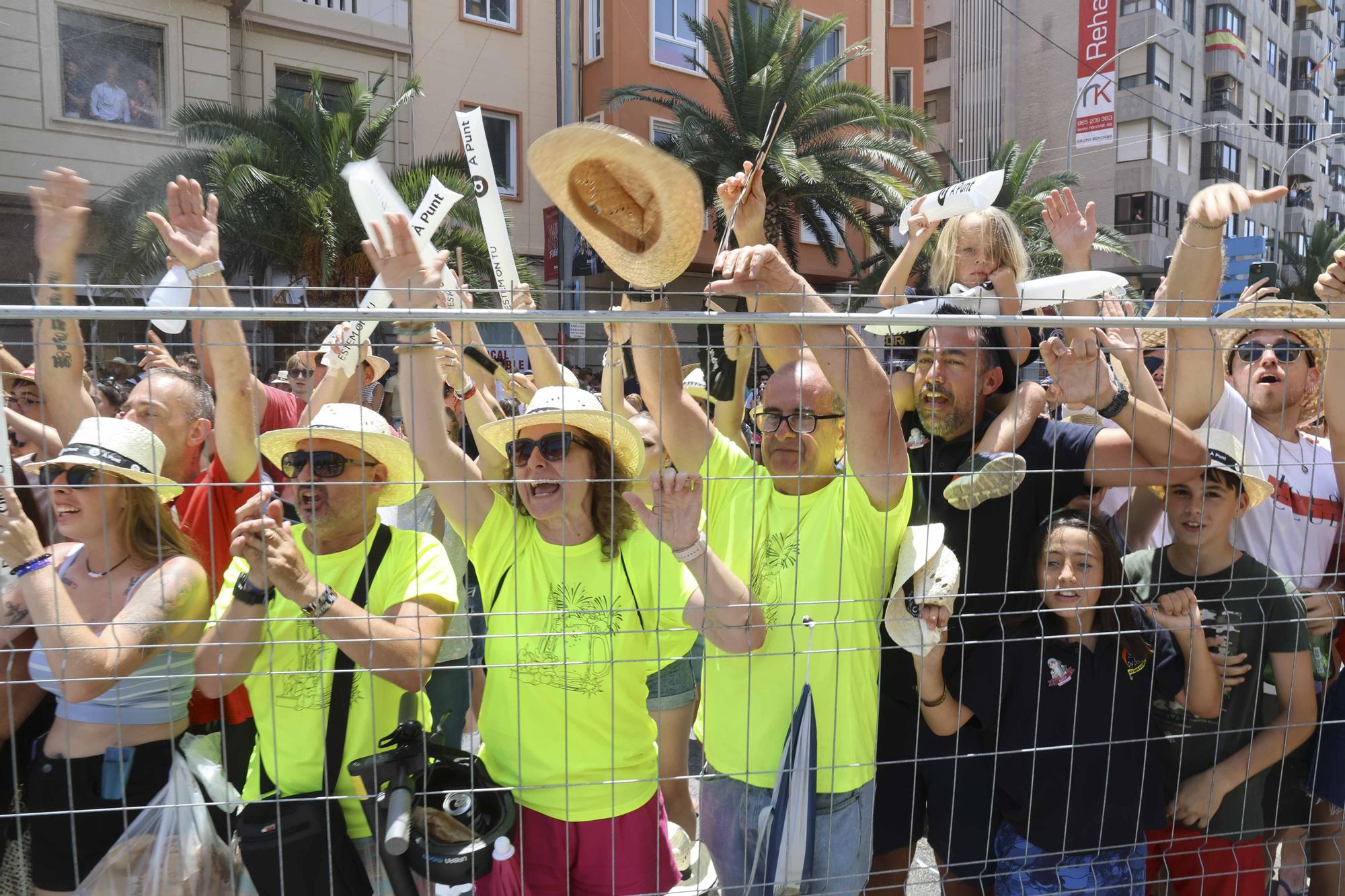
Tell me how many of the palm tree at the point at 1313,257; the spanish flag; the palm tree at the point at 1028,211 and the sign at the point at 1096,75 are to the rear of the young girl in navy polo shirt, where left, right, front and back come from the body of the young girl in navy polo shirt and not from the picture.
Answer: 4

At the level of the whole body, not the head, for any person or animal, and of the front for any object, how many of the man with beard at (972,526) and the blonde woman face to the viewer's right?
0

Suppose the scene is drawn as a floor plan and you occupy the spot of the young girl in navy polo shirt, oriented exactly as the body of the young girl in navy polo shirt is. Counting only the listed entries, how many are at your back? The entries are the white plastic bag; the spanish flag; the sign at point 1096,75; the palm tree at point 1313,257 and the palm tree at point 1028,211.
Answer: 4

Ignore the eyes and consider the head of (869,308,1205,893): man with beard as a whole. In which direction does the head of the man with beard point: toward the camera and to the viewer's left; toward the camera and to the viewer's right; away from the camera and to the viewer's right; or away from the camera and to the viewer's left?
toward the camera and to the viewer's left

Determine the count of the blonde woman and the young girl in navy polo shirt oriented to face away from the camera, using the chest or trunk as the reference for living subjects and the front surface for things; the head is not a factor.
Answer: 0

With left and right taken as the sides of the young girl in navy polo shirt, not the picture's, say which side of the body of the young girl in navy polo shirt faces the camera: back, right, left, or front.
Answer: front

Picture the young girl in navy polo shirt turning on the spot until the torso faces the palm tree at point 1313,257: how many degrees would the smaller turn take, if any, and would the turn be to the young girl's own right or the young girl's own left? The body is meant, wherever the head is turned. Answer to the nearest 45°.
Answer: approximately 180°

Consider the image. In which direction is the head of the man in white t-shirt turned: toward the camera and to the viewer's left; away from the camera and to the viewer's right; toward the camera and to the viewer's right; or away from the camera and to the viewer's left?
toward the camera and to the viewer's left

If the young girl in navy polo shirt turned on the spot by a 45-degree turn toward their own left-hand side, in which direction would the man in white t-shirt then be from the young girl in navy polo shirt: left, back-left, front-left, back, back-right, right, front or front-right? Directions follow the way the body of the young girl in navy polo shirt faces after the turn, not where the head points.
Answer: left

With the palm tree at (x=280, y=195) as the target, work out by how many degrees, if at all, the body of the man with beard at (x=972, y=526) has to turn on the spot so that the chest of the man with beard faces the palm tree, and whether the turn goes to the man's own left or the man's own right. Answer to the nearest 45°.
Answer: approximately 90° to the man's own right

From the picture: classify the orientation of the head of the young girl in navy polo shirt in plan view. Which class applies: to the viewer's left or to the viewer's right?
to the viewer's left

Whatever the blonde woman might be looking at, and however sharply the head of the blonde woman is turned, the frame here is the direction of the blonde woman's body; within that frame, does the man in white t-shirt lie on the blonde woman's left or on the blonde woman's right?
on the blonde woman's left

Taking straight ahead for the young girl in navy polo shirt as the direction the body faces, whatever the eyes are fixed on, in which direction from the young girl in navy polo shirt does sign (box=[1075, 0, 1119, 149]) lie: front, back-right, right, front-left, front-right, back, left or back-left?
back

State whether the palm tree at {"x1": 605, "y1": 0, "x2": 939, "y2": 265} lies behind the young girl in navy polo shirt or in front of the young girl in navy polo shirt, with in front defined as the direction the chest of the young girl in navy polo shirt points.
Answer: behind

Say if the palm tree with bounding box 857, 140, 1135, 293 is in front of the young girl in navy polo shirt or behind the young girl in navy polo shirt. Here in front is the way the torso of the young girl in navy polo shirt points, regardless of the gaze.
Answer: behind

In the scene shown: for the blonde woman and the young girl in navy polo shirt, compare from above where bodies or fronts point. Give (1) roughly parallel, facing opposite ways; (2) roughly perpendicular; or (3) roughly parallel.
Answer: roughly parallel
